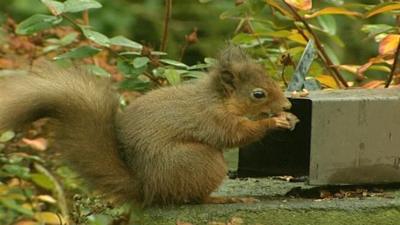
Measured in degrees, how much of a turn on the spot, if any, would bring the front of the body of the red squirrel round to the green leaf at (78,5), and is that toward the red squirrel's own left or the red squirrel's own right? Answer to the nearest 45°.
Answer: approximately 135° to the red squirrel's own left

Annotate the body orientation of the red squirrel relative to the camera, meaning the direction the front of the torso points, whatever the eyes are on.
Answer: to the viewer's right

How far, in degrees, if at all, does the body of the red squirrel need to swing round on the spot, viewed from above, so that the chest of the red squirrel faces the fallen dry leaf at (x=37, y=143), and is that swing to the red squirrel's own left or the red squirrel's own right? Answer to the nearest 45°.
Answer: approximately 135° to the red squirrel's own left

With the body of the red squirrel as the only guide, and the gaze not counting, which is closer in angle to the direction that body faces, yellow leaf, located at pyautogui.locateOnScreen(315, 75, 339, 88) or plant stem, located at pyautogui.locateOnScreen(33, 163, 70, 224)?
the yellow leaf

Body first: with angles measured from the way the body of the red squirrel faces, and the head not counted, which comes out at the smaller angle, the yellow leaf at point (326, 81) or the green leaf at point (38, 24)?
the yellow leaf

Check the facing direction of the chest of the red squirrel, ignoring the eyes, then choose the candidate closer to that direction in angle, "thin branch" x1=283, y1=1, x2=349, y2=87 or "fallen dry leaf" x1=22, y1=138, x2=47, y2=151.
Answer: the thin branch

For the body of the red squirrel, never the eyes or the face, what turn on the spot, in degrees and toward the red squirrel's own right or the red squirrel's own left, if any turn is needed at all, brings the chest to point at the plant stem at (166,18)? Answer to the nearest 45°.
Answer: approximately 90° to the red squirrel's own left

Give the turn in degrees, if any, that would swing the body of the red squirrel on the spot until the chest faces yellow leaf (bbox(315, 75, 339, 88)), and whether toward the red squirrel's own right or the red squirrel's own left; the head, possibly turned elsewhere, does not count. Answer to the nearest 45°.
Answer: approximately 45° to the red squirrel's own left

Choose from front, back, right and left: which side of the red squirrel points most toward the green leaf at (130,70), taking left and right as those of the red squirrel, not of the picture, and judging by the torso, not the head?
left
